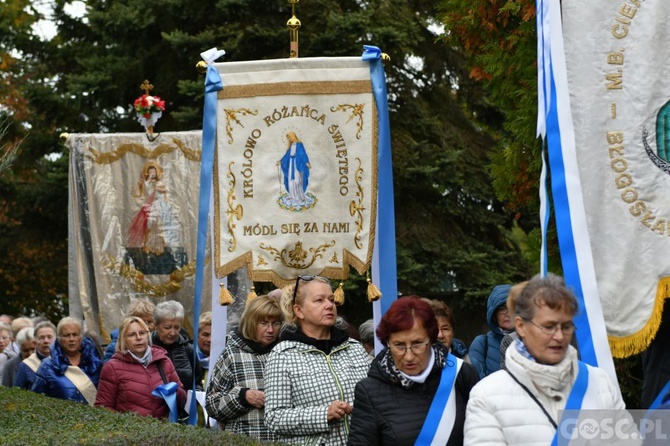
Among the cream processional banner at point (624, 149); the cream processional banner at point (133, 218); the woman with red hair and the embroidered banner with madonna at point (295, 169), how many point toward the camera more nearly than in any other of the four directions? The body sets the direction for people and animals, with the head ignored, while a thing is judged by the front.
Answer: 4

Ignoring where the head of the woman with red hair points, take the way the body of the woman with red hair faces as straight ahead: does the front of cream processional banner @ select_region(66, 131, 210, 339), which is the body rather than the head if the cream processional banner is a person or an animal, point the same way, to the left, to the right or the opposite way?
the same way

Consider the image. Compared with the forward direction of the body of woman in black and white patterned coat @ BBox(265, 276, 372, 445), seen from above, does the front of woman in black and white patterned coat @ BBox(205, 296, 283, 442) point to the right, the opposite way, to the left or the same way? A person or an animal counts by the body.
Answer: the same way

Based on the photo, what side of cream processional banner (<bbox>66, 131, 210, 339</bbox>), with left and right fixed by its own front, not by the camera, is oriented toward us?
front

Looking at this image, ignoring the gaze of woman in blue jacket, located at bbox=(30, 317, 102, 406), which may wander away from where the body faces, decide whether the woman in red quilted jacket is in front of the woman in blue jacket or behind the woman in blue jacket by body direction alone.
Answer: in front

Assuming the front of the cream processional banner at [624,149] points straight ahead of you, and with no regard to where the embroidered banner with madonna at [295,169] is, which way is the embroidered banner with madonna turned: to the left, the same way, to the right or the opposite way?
the same way

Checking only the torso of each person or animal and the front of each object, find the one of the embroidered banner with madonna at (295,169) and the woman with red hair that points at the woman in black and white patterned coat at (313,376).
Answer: the embroidered banner with madonna

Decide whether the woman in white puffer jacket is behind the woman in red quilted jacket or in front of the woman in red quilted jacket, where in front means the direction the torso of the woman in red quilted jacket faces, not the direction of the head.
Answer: in front

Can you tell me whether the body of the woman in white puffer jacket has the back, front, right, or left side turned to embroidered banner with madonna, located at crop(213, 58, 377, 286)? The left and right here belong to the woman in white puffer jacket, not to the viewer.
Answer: back

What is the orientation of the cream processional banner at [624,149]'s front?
toward the camera

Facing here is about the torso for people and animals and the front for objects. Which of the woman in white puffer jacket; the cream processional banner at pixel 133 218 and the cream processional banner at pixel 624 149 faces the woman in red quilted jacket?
the cream processional banner at pixel 133 218

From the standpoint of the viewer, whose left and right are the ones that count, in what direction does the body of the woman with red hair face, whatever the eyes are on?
facing the viewer

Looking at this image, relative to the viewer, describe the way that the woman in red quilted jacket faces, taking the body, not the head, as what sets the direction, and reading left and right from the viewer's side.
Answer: facing the viewer and to the right of the viewer

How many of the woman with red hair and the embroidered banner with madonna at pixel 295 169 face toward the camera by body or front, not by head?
2

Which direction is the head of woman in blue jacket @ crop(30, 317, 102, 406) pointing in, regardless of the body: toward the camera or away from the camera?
toward the camera

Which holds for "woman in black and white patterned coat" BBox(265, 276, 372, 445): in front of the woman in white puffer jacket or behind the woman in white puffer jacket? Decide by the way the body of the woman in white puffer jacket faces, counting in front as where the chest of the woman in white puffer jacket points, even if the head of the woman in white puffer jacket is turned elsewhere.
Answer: behind

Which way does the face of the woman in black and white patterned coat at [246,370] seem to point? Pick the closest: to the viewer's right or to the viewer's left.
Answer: to the viewer's right

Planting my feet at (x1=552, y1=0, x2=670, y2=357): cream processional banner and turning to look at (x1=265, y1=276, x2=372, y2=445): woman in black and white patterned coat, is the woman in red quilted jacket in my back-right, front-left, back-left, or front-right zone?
front-right
